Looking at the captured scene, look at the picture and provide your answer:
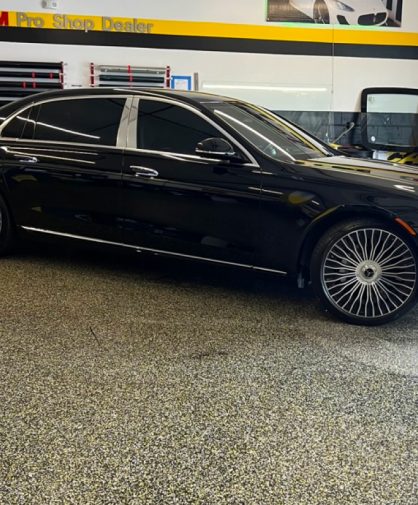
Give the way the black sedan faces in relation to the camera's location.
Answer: facing the viewer and to the right of the viewer

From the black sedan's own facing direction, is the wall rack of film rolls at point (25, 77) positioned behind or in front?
behind

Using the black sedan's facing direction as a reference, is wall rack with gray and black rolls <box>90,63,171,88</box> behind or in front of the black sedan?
behind
